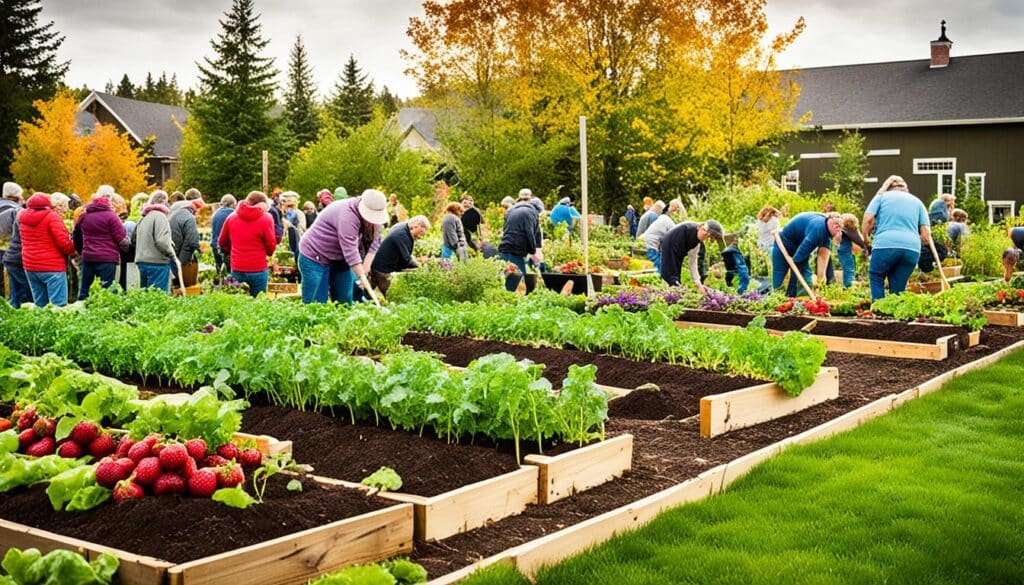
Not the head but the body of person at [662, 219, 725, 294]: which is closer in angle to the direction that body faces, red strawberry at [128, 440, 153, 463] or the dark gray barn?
the dark gray barn

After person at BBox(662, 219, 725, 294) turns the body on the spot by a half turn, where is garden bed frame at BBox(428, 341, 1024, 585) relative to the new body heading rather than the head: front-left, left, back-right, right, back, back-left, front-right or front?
left

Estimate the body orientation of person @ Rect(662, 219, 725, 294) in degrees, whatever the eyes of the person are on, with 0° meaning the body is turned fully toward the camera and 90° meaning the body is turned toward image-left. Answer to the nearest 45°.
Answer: approximately 270°

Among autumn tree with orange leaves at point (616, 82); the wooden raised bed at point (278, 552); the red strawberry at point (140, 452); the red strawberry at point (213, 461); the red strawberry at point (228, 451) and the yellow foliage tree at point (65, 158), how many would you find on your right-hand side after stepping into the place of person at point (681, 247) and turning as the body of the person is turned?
4

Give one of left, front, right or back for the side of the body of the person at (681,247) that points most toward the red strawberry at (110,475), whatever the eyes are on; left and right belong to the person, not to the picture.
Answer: right

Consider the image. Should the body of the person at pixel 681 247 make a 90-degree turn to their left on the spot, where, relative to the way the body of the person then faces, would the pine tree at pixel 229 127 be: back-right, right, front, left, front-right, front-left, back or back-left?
front-left

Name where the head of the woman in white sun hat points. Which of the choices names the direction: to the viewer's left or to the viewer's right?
to the viewer's right

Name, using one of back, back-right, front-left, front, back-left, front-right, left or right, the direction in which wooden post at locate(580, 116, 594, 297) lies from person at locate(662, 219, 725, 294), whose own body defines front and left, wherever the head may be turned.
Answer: back

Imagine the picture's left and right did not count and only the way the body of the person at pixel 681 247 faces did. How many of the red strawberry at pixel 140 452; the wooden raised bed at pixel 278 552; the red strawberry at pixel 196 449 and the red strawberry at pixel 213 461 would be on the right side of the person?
4

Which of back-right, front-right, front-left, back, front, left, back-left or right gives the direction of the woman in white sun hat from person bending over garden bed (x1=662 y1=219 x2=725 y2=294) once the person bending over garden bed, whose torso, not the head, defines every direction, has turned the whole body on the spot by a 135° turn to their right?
front

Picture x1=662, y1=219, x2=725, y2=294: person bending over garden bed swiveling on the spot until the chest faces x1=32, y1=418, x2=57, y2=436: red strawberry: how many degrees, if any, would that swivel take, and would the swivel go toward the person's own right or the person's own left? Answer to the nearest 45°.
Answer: approximately 90° to the person's own right

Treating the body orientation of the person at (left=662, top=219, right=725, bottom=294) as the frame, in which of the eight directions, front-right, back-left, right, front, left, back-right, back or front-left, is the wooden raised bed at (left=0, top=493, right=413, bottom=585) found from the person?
right

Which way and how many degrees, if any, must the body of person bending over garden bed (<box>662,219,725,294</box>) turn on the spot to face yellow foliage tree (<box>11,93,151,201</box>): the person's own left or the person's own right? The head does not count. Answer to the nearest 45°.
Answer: approximately 135° to the person's own left

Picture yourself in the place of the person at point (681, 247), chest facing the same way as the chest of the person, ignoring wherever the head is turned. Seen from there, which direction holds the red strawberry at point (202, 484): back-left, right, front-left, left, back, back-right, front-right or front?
right

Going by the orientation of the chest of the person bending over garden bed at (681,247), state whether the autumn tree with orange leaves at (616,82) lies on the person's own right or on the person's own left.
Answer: on the person's own left

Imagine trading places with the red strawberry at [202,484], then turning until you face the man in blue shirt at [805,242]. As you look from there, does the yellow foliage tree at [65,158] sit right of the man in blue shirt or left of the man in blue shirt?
left
